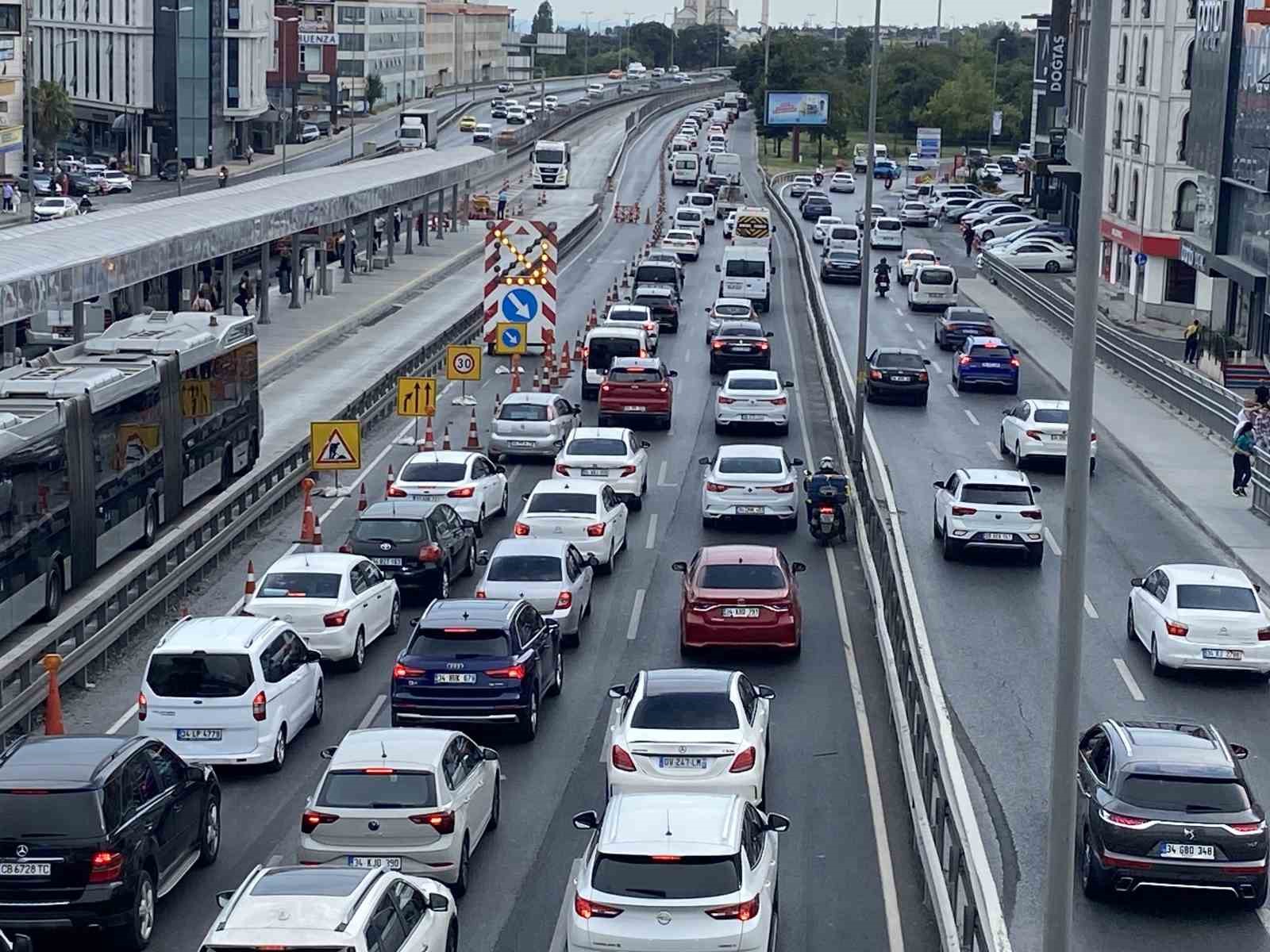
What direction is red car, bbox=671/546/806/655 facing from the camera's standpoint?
away from the camera

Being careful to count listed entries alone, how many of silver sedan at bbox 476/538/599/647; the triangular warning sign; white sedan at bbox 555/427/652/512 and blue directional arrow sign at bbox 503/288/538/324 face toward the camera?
2

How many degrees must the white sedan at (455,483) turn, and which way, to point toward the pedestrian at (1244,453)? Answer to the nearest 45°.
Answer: approximately 45° to its right

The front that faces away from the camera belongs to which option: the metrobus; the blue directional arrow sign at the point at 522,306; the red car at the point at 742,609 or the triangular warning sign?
the red car

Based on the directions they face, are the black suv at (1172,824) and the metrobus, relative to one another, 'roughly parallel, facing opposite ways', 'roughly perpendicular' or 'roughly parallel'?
roughly parallel, facing opposite ways

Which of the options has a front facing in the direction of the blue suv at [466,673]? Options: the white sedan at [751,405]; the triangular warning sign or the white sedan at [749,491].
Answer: the triangular warning sign

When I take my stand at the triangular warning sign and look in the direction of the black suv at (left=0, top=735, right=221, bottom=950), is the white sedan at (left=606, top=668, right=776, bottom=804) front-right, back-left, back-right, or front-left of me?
front-left

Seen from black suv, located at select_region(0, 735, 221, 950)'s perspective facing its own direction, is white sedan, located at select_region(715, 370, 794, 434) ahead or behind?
ahead

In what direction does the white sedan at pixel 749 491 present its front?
away from the camera

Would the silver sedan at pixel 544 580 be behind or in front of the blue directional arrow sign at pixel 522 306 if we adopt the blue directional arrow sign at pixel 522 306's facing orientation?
in front

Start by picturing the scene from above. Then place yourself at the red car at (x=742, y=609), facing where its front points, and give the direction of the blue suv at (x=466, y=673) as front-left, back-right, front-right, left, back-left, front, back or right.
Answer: back-left

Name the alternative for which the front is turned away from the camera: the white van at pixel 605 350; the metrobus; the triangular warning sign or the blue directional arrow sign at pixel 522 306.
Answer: the white van

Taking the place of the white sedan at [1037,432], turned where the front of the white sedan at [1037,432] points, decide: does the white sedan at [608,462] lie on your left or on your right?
on your left

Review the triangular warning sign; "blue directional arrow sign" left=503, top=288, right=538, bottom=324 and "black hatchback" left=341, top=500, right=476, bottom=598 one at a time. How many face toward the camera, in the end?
2

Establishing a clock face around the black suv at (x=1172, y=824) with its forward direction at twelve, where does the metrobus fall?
The metrobus is roughly at 10 o'clock from the black suv.

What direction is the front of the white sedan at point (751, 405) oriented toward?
away from the camera

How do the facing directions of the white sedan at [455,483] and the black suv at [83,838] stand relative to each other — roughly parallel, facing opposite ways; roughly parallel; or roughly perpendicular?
roughly parallel

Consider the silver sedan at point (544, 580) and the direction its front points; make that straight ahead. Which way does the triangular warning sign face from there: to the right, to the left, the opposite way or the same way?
the opposite way

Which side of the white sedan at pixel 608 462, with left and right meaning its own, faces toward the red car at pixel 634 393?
front
